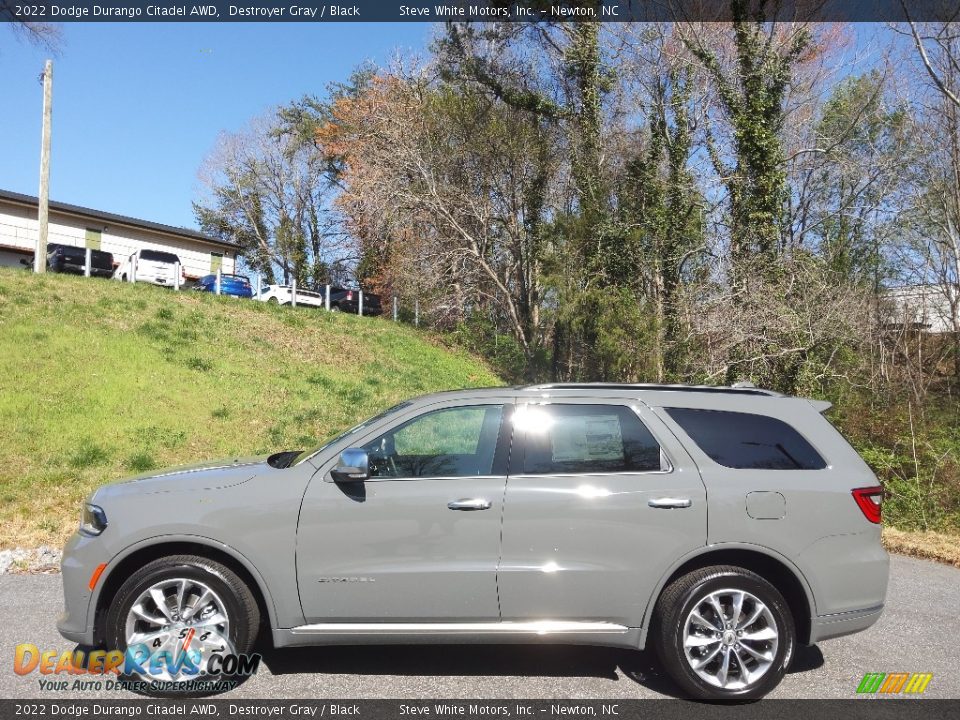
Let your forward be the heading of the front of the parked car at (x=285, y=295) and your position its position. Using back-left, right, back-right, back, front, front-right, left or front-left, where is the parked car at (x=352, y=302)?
back

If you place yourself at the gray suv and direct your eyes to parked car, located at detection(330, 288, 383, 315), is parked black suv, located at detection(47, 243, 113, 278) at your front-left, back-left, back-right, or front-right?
front-left

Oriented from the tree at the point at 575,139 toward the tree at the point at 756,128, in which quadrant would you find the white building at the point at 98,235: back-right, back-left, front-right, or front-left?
back-left

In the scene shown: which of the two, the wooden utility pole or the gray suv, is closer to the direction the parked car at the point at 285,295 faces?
the wooden utility pole

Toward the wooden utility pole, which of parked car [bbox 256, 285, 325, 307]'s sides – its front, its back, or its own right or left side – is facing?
front

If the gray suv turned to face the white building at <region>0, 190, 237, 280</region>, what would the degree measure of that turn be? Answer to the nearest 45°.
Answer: approximately 45° to its right

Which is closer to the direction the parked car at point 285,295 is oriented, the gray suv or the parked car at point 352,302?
the gray suv

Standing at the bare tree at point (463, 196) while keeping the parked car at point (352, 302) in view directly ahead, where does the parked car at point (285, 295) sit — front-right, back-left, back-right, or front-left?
front-left

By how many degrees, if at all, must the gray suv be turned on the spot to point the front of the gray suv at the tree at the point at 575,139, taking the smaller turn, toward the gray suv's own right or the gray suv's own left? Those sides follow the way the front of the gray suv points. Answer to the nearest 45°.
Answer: approximately 90° to the gray suv's own right

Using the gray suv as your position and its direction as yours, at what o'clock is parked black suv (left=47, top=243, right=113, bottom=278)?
The parked black suv is roughly at 2 o'clock from the gray suv.

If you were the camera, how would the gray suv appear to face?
facing to the left of the viewer

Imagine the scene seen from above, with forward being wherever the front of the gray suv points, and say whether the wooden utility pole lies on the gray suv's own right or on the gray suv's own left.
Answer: on the gray suv's own right

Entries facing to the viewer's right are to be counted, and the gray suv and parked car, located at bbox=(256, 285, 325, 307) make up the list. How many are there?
0

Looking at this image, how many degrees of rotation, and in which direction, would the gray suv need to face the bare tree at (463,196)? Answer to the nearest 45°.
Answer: approximately 90° to its right
